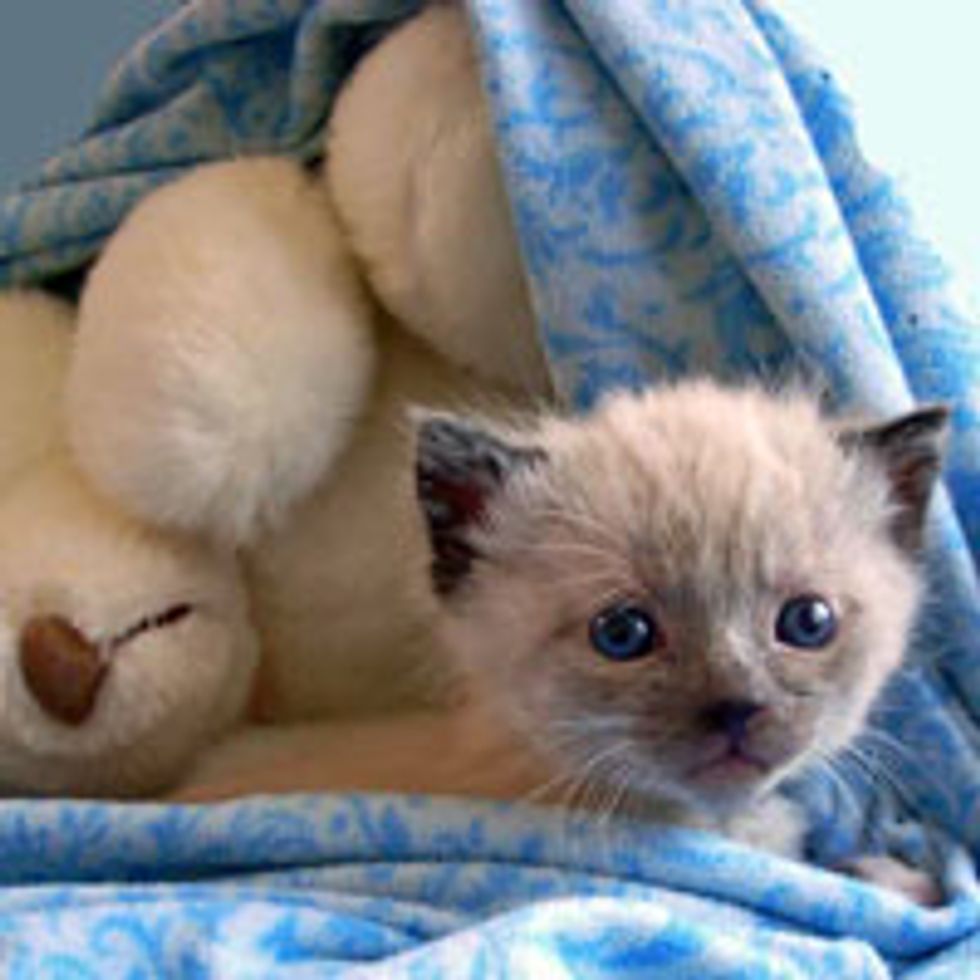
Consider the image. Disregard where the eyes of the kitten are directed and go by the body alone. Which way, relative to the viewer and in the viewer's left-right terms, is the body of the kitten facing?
facing the viewer
